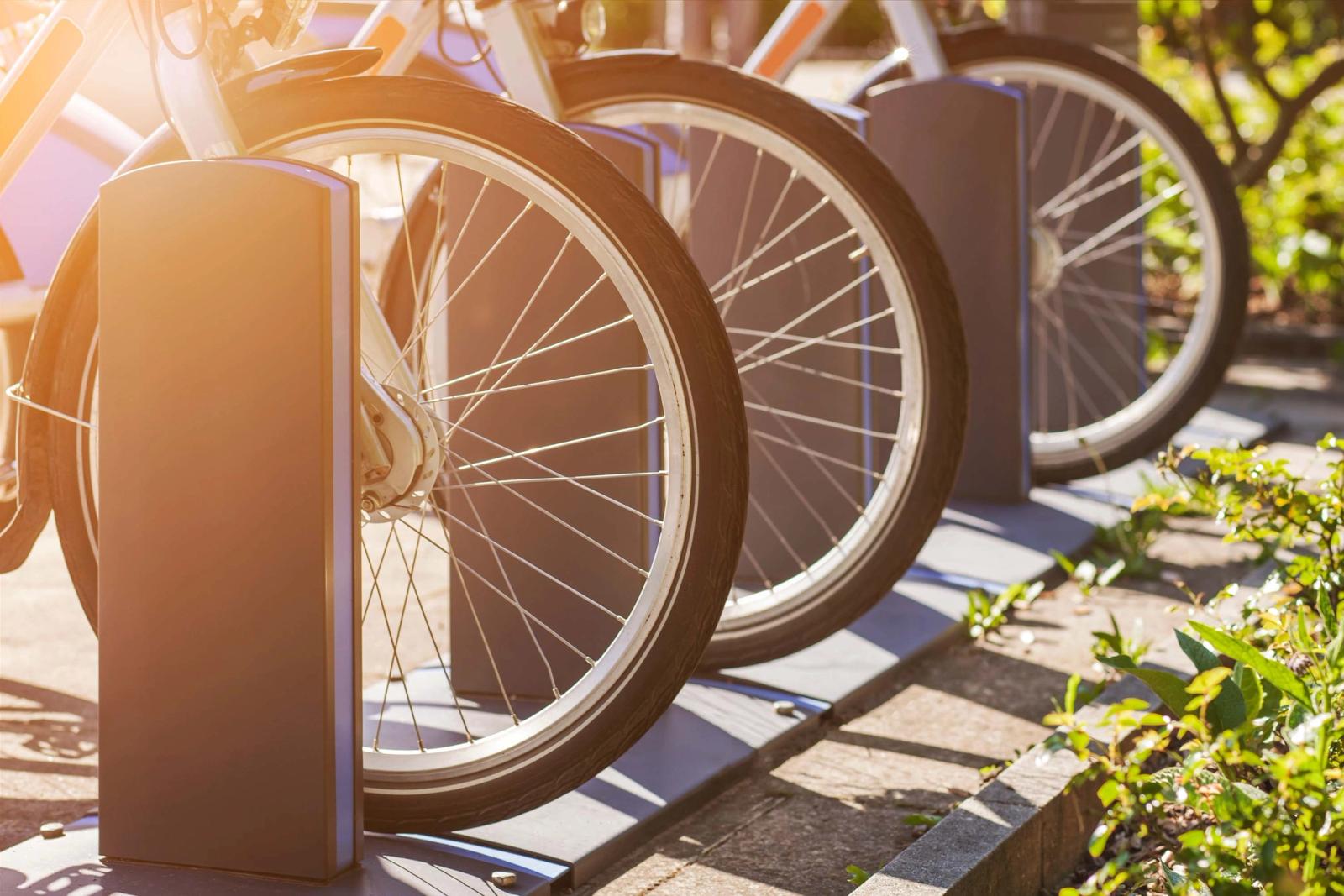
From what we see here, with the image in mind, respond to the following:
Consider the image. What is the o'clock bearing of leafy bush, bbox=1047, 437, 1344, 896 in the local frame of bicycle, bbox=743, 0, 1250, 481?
The leafy bush is roughly at 3 o'clock from the bicycle.

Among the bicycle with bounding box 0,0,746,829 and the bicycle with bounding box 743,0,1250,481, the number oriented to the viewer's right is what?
2

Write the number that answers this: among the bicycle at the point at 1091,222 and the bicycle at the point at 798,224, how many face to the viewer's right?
2

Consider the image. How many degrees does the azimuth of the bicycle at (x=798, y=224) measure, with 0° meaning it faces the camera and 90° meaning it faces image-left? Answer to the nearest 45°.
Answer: approximately 270°

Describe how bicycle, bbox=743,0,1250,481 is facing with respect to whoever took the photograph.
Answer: facing to the right of the viewer

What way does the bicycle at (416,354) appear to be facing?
to the viewer's right
